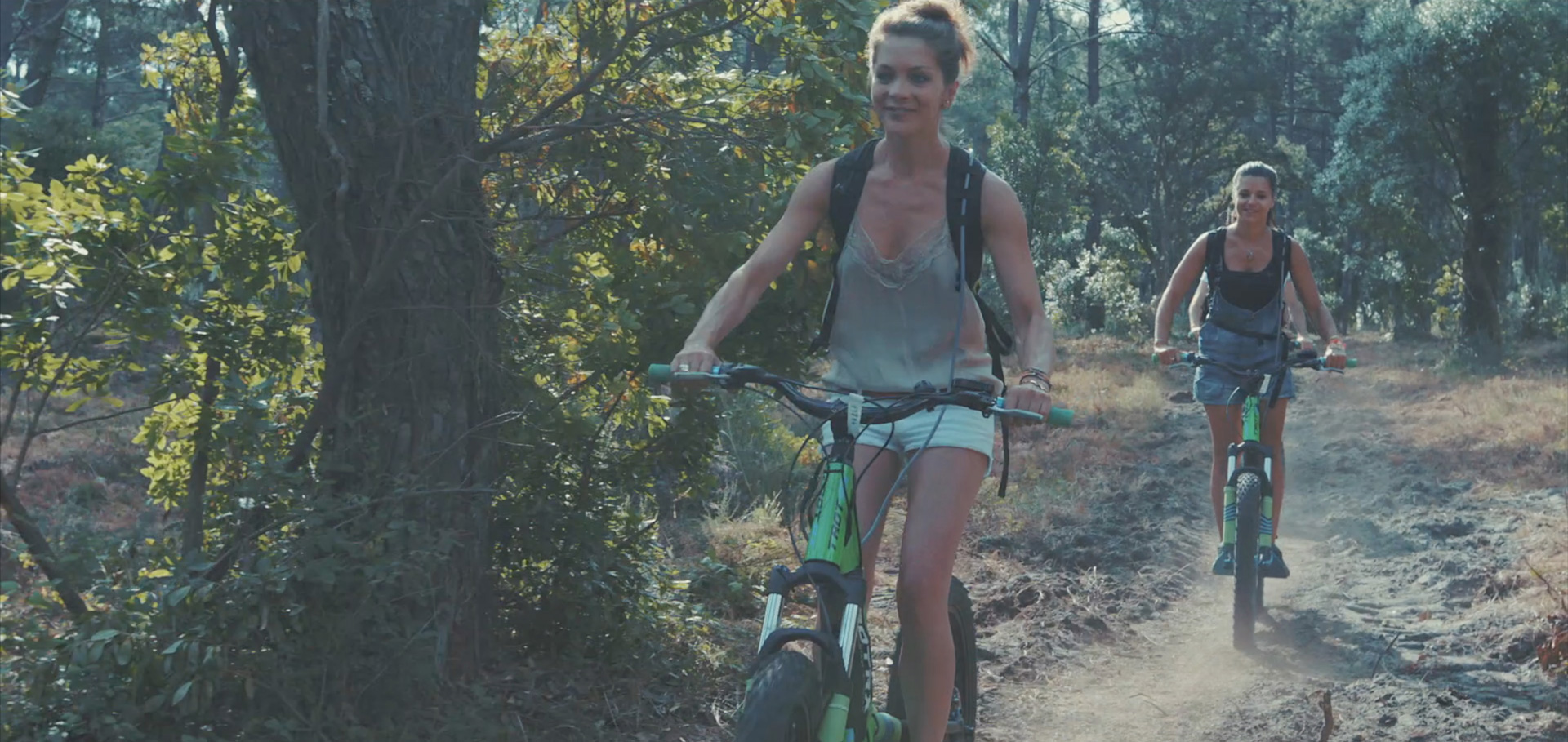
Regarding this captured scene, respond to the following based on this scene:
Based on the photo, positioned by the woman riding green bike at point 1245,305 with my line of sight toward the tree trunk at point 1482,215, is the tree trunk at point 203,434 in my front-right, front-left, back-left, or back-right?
back-left

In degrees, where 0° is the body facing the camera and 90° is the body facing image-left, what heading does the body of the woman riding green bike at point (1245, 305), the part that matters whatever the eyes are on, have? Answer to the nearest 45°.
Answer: approximately 0°

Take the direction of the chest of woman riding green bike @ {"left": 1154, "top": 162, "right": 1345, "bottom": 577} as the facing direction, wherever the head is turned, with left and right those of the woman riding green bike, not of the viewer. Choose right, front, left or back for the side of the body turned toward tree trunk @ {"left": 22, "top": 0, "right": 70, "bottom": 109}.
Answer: right

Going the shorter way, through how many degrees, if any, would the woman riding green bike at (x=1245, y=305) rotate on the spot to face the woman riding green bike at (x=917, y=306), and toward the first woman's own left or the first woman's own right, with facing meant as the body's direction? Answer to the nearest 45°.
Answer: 0° — they already face them

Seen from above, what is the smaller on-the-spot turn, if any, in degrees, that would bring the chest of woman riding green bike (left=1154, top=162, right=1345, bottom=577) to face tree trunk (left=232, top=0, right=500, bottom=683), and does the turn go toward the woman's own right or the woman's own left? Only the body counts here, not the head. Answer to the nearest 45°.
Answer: approximately 45° to the woman's own right

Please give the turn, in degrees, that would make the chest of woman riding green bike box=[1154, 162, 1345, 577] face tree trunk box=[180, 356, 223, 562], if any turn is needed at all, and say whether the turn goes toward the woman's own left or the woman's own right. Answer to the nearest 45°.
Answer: approximately 45° to the woman's own right
